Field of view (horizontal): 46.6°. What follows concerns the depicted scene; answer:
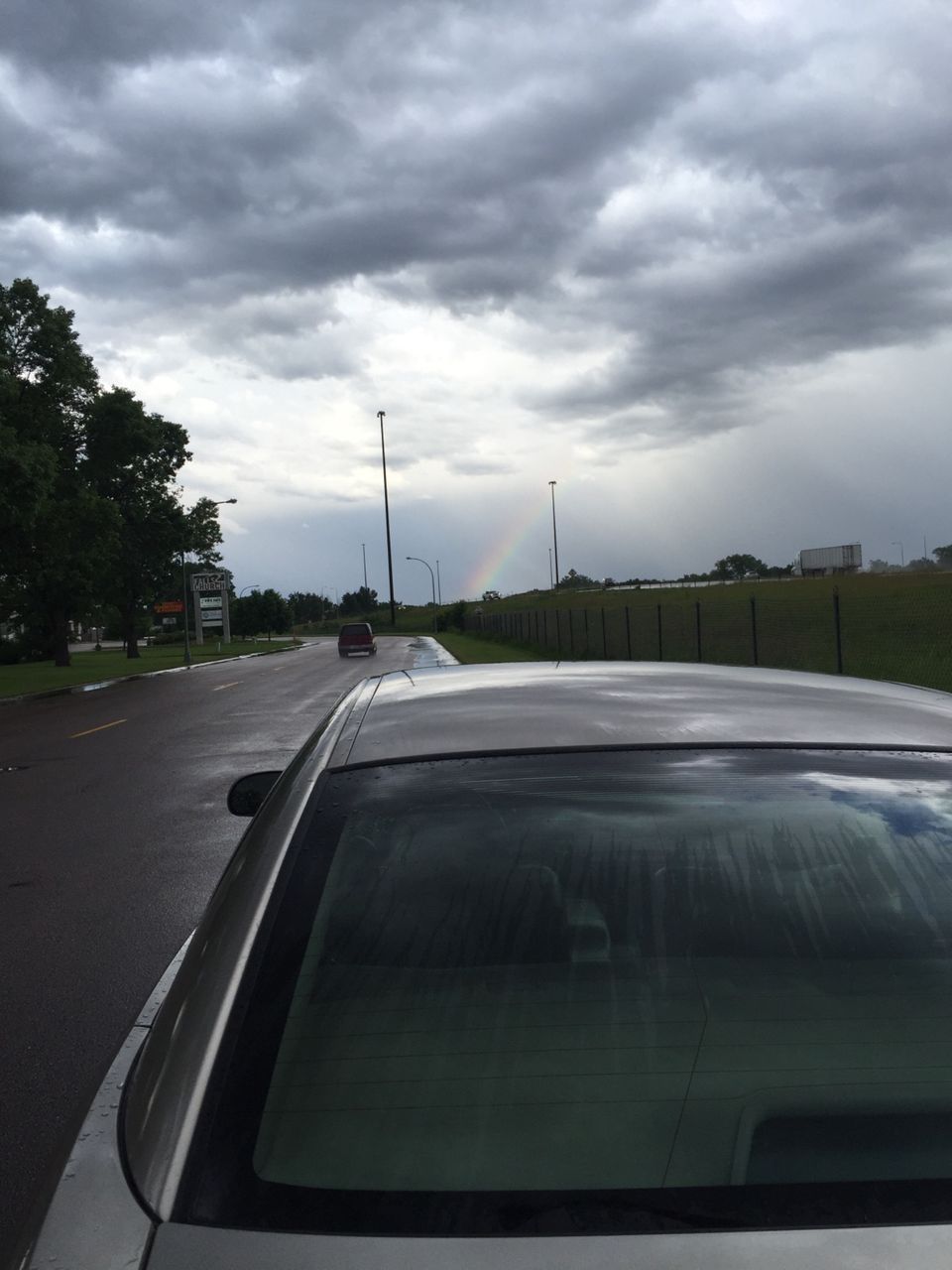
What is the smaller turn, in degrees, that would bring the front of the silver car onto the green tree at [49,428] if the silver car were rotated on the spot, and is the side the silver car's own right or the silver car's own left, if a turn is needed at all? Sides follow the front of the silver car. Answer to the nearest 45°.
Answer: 0° — it already faces it

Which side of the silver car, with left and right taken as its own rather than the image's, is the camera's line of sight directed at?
back

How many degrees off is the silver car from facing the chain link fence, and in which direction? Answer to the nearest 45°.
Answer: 0° — it already faces it
